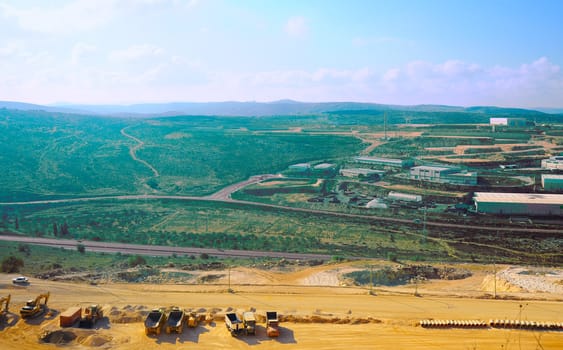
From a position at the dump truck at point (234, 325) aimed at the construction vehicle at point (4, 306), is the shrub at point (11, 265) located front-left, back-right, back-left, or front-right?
front-right

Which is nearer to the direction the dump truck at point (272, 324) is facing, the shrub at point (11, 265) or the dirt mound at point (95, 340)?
the dirt mound

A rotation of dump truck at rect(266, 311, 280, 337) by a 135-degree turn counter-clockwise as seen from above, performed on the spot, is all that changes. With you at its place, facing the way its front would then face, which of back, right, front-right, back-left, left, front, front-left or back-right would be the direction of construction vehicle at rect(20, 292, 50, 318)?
back-left

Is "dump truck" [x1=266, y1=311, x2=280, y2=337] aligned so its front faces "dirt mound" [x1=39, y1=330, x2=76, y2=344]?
no

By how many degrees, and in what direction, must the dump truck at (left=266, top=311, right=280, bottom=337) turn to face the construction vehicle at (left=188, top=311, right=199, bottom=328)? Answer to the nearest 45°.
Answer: approximately 90° to its right

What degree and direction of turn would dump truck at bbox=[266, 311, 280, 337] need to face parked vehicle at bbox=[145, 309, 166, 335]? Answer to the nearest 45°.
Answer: approximately 90° to its right

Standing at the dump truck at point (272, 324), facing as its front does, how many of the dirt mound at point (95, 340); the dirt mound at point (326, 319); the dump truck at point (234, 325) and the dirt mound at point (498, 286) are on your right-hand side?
2

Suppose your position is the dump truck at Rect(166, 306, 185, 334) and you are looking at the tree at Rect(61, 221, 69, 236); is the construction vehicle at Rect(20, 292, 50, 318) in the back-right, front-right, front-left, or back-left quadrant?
front-left

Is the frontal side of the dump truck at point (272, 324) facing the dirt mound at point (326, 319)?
no

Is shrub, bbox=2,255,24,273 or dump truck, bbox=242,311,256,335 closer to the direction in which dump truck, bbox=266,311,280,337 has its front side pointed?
the dump truck

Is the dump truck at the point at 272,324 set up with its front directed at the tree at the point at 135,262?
no

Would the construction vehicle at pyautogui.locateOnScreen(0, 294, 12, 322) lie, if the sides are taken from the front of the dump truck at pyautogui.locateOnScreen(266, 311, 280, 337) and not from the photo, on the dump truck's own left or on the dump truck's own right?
on the dump truck's own right

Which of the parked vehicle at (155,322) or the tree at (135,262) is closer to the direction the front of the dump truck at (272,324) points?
the parked vehicle

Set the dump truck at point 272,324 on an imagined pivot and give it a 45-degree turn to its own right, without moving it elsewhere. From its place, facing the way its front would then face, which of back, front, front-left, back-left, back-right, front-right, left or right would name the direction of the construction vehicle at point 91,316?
front-right

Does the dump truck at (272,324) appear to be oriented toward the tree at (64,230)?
no

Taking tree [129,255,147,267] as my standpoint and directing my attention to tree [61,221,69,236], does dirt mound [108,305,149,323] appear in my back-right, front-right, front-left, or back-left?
back-left

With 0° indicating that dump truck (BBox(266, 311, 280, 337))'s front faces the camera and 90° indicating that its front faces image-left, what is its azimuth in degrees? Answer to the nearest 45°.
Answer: approximately 0°

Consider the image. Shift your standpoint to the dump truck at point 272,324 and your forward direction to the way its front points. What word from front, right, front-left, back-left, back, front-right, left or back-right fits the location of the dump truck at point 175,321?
right
